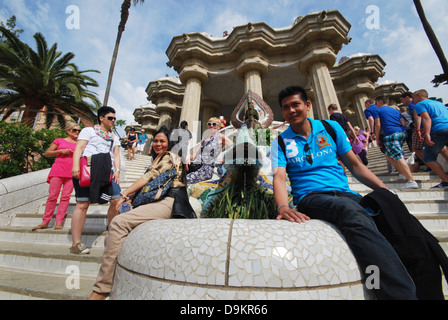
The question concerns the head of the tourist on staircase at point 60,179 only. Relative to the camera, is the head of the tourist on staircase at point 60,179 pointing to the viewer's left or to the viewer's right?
to the viewer's right

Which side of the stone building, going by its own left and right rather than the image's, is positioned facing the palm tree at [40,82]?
right

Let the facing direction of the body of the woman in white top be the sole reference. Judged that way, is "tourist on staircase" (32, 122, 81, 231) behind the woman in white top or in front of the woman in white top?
behind
